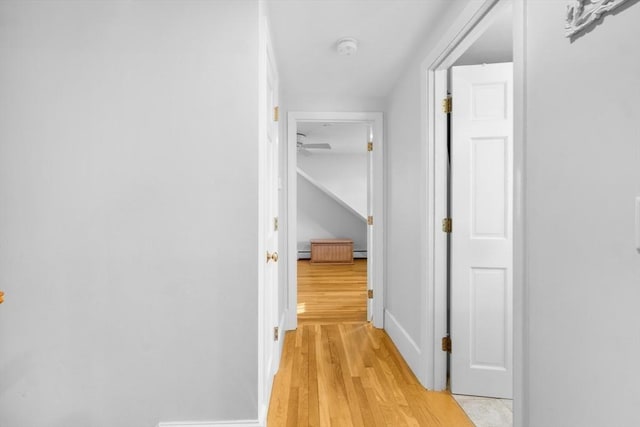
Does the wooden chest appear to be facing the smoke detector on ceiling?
yes

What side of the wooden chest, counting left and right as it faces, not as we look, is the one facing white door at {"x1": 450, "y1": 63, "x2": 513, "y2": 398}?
front

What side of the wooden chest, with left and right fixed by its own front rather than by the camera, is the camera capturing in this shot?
front
